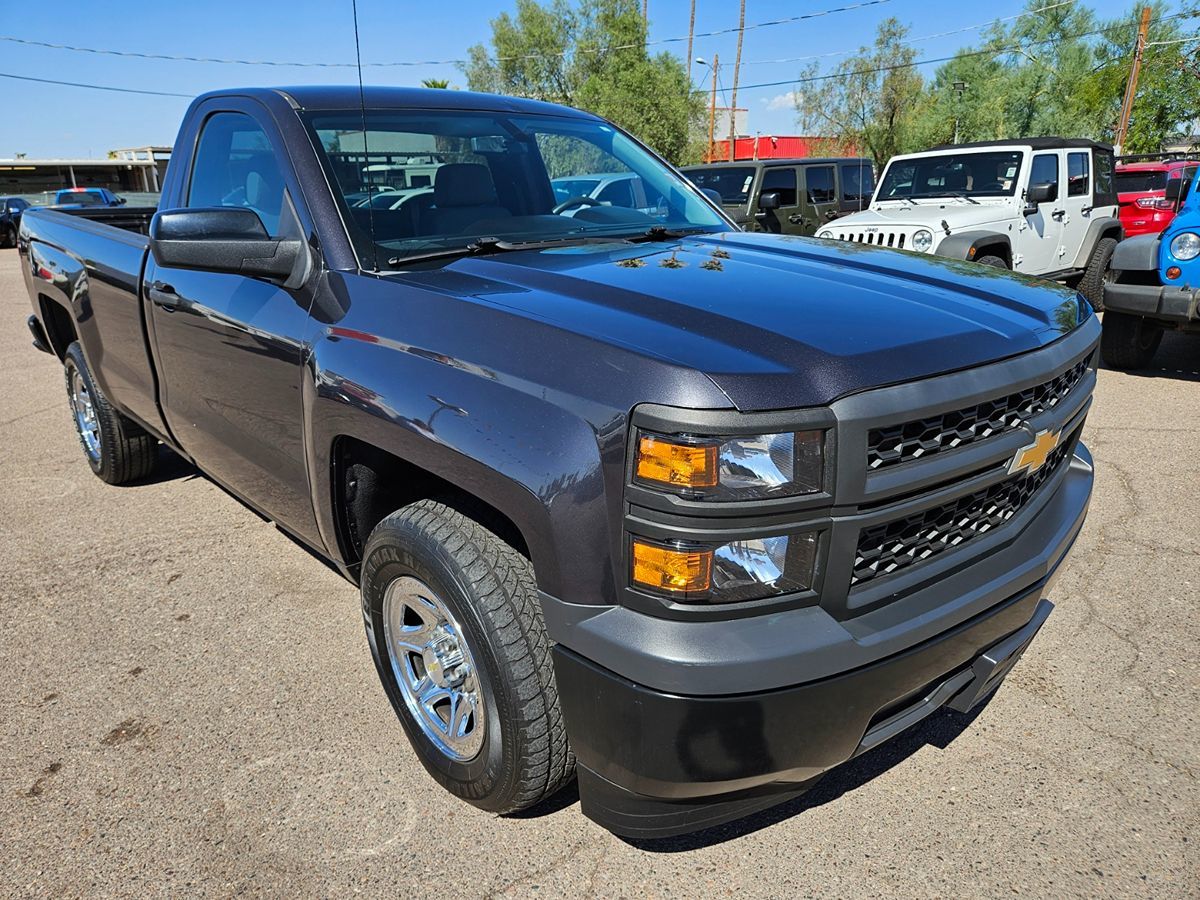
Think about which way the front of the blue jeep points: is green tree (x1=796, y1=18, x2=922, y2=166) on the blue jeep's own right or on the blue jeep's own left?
on the blue jeep's own right

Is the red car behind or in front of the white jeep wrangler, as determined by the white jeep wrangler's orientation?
behind

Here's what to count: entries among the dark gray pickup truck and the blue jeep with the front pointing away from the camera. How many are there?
0

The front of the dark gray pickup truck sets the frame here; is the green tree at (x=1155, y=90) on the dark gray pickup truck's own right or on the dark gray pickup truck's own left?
on the dark gray pickup truck's own left

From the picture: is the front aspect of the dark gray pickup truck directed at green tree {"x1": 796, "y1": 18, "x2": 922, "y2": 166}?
no

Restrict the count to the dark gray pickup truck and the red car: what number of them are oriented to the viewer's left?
0

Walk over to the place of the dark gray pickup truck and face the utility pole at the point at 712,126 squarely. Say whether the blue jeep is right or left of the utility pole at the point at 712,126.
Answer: right

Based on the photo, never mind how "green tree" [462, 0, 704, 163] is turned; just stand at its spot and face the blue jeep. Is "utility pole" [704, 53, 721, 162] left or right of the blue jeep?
left

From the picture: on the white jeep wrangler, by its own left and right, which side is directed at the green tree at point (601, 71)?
right

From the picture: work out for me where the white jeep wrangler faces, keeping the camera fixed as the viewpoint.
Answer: facing the viewer and to the left of the viewer

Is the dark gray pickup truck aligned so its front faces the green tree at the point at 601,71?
no

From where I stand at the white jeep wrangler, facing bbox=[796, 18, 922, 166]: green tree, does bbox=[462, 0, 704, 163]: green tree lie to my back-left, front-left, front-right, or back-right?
front-left

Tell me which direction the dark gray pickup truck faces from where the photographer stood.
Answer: facing the viewer and to the right of the viewer

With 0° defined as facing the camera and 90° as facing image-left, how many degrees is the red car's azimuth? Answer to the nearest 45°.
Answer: approximately 225°

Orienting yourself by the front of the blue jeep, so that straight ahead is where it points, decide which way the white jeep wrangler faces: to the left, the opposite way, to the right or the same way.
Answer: the same way
